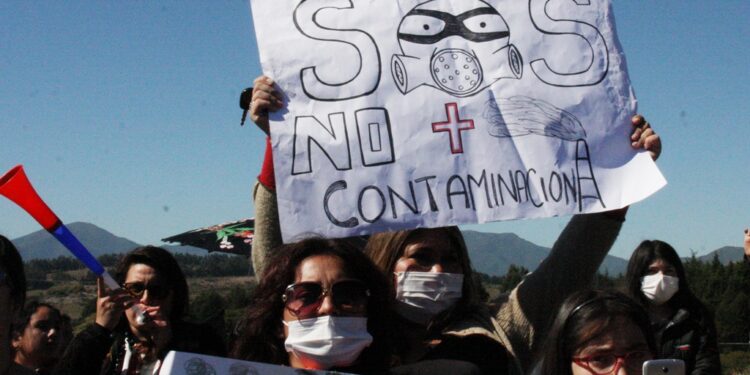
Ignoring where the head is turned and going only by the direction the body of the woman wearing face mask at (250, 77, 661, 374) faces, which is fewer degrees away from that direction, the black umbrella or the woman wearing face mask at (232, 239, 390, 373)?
the woman wearing face mask

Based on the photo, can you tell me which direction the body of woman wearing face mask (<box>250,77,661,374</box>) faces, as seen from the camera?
toward the camera

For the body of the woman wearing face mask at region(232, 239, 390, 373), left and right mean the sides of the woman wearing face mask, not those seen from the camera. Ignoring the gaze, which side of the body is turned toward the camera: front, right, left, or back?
front

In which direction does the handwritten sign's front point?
toward the camera

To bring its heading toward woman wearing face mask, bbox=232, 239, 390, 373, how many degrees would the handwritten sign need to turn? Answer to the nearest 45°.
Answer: approximately 45° to its right

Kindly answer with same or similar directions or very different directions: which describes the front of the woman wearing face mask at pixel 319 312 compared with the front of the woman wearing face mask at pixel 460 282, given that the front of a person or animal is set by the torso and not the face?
same or similar directions

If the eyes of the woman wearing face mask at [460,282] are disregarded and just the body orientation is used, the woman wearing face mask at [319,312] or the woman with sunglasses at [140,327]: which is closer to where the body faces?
the woman wearing face mask

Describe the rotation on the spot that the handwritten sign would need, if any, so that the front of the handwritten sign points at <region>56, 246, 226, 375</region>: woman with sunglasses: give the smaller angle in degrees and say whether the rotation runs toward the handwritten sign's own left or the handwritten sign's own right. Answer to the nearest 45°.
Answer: approximately 90° to the handwritten sign's own right

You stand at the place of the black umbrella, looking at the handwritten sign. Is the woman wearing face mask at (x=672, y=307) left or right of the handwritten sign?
left

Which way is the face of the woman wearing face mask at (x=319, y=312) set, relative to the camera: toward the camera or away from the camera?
toward the camera

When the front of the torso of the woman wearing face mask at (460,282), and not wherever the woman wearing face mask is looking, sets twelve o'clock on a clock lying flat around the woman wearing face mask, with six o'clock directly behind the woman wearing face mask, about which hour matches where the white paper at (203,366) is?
The white paper is roughly at 1 o'clock from the woman wearing face mask.

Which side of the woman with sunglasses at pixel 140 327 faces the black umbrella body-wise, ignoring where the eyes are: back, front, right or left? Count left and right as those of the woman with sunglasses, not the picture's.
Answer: back

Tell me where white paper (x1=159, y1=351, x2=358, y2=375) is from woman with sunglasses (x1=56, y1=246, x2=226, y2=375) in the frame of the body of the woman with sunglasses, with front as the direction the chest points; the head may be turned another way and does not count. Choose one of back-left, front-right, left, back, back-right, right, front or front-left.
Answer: front
